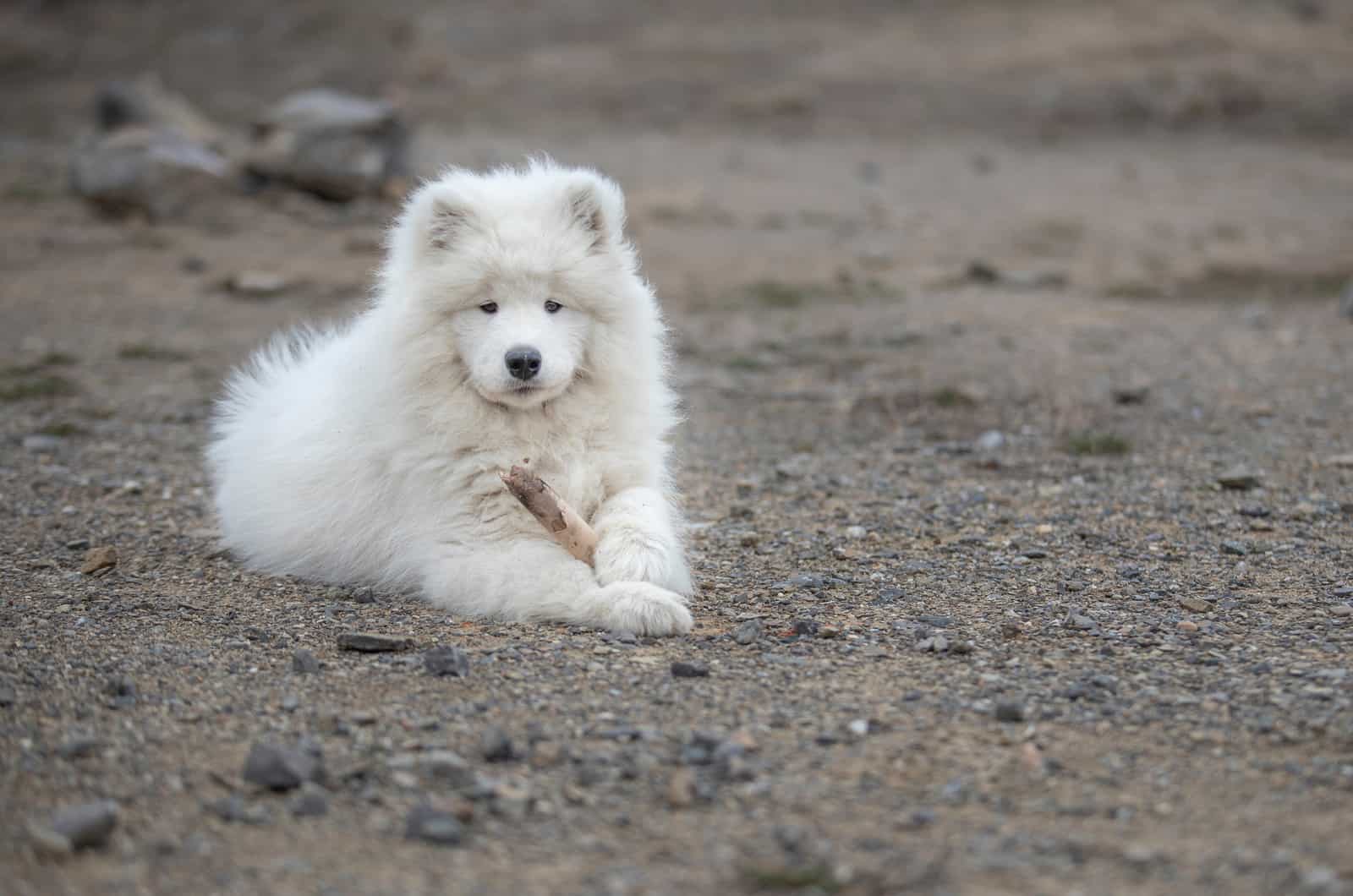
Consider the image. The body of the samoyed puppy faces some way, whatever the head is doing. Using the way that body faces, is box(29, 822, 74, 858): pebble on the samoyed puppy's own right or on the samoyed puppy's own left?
on the samoyed puppy's own right

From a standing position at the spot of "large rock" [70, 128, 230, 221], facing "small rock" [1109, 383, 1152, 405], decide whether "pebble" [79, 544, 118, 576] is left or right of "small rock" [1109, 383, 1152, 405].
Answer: right

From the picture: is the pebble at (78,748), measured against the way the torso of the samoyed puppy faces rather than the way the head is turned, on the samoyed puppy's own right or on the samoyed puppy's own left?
on the samoyed puppy's own right

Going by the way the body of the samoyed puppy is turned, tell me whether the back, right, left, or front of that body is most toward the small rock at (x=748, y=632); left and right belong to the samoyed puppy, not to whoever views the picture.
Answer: front

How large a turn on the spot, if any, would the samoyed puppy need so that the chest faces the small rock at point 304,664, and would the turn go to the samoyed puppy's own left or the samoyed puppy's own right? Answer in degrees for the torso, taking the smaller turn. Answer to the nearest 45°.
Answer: approximately 90° to the samoyed puppy's own right

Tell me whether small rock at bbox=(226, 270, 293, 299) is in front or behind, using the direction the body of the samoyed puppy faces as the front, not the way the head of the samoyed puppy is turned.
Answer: behind

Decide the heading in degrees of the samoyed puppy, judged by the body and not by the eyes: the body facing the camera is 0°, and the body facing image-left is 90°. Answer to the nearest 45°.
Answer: approximately 315°

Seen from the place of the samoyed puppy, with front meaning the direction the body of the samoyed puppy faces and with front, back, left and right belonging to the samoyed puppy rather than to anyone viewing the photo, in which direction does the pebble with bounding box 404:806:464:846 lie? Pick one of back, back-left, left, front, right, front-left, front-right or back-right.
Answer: front-right

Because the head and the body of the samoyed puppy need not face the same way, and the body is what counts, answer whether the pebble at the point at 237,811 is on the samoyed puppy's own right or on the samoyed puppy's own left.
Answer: on the samoyed puppy's own right

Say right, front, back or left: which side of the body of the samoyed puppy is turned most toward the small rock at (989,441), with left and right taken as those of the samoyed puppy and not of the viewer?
left

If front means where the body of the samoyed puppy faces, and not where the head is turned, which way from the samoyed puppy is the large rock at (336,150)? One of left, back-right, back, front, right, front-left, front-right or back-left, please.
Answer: back-left

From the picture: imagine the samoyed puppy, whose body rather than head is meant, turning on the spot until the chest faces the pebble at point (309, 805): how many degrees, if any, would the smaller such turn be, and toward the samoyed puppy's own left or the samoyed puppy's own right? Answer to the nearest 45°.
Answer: approximately 45° to the samoyed puppy's own right

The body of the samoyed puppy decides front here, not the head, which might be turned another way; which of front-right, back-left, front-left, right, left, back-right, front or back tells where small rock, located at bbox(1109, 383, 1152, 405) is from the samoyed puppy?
left

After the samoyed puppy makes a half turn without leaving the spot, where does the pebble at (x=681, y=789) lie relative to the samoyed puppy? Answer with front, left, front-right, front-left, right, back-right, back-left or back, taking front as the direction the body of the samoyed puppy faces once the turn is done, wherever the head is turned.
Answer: back-left
